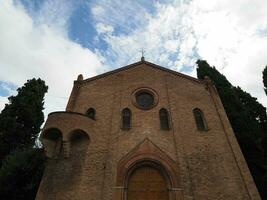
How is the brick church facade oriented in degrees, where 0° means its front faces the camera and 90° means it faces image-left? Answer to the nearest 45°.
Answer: approximately 0°

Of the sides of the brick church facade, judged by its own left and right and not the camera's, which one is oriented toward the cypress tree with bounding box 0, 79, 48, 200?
right

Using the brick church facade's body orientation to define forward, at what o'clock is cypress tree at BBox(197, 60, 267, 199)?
The cypress tree is roughly at 8 o'clock from the brick church facade.
